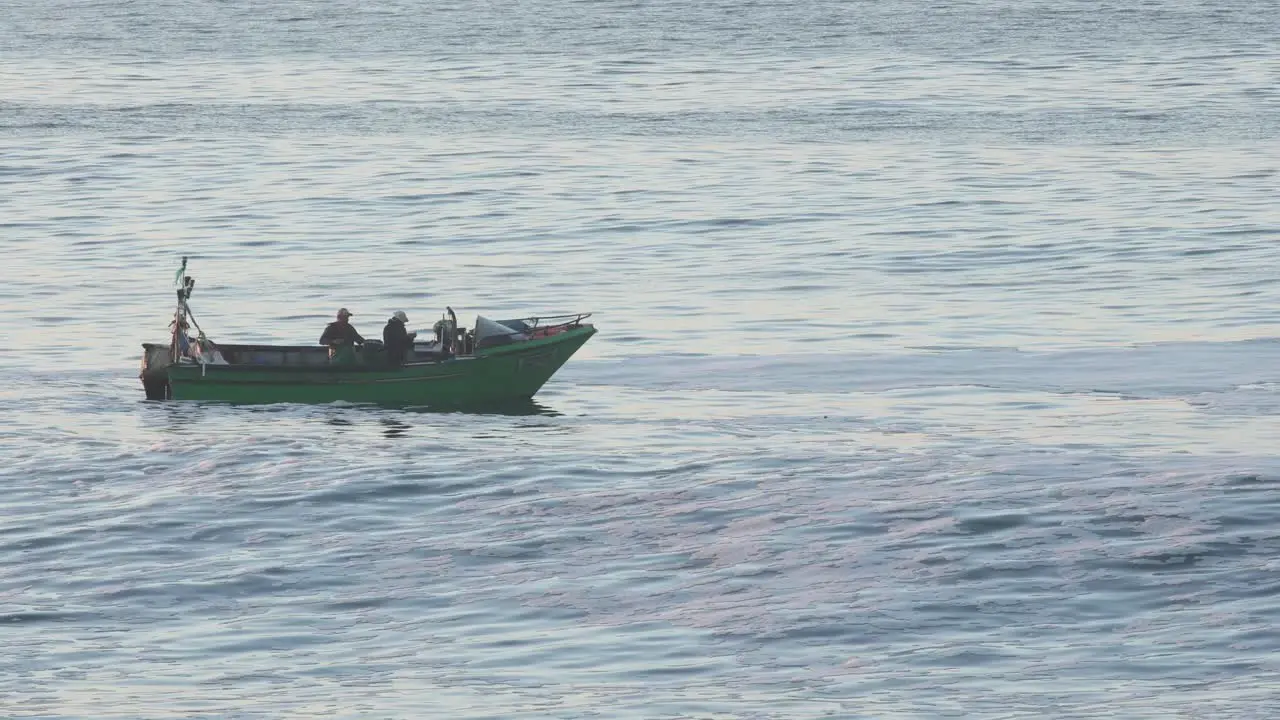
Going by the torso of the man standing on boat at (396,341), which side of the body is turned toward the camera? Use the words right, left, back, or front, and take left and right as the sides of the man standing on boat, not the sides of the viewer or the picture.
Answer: right

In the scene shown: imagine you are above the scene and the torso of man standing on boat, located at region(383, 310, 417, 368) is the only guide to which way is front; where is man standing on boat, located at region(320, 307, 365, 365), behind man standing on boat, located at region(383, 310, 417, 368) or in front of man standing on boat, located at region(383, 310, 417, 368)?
behind

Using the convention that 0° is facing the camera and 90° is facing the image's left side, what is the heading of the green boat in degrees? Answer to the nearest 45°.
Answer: approximately 270°
